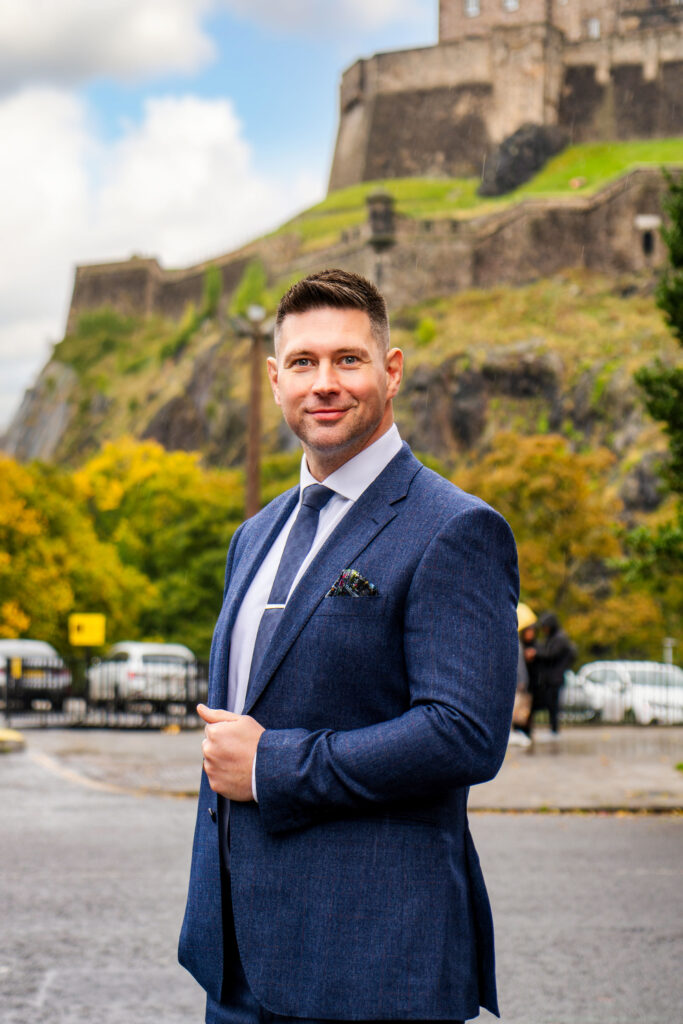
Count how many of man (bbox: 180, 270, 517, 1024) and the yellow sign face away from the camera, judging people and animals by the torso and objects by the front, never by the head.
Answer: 0

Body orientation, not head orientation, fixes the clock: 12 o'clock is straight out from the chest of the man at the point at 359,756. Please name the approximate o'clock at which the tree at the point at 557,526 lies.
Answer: The tree is roughly at 5 o'clock from the man.

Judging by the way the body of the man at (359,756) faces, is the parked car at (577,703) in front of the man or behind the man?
behind

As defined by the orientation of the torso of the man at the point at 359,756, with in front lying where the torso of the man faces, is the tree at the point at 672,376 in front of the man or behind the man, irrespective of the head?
behind

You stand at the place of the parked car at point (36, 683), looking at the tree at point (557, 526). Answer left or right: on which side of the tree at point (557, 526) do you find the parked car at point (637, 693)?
right

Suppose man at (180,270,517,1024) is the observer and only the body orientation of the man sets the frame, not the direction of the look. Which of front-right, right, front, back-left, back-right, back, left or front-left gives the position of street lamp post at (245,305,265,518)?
back-right

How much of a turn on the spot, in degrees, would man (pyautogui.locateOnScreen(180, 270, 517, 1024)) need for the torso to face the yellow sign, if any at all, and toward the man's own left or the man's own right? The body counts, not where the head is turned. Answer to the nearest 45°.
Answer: approximately 135° to the man's own right

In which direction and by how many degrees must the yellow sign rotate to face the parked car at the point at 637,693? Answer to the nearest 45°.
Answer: approximately 90° to its left

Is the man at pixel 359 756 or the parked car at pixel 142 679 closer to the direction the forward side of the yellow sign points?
the man

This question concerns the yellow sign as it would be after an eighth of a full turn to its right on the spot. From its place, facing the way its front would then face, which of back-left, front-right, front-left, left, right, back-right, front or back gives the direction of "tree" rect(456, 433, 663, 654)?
back

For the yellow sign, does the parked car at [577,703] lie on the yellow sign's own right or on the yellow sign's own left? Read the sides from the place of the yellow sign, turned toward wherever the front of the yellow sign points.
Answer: on the yellow sign's own left

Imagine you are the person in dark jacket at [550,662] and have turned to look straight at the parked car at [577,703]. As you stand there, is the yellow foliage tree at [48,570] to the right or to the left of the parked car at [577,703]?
left
